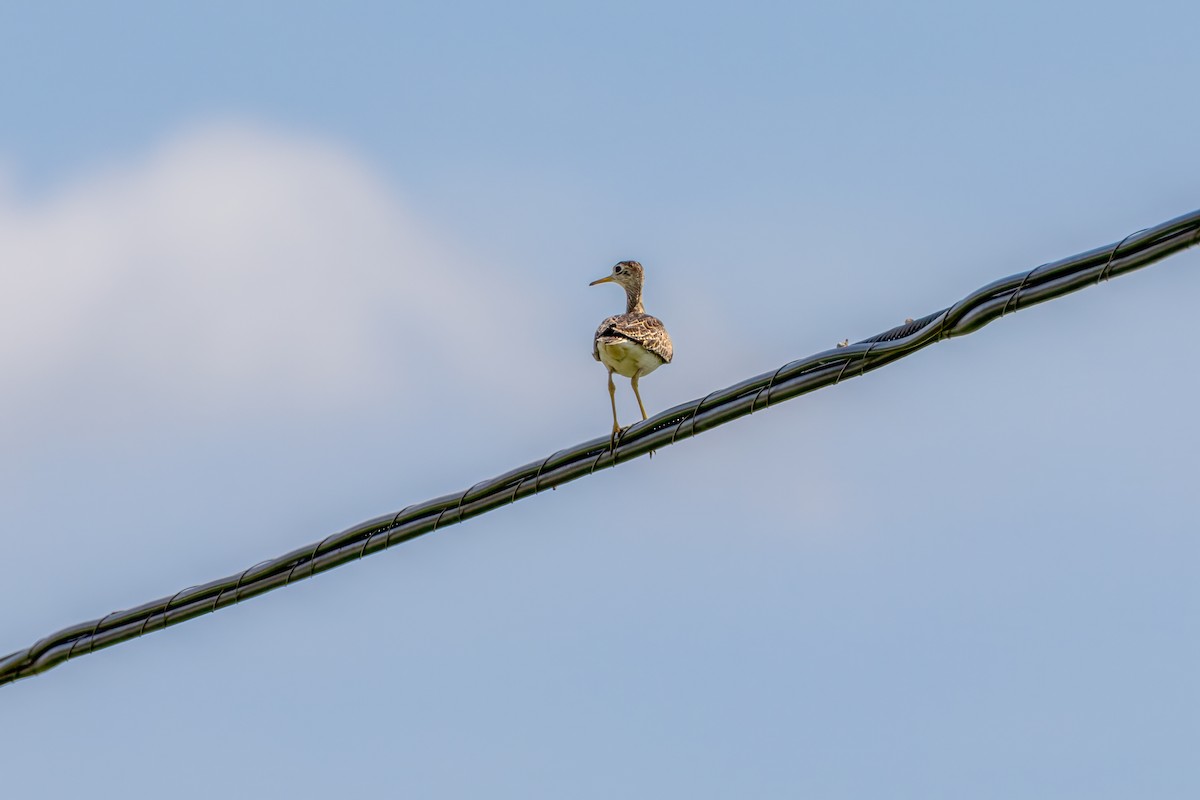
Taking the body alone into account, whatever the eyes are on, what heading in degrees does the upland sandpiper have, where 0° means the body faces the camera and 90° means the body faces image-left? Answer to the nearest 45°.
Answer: approximately 180°
